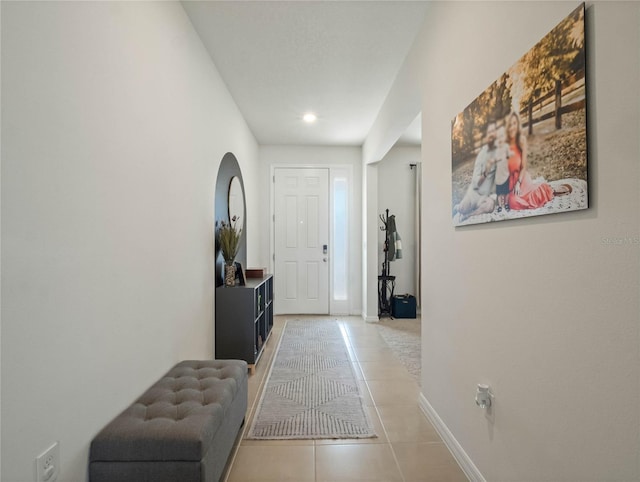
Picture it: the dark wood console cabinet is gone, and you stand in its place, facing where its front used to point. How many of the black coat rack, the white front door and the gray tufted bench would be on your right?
1

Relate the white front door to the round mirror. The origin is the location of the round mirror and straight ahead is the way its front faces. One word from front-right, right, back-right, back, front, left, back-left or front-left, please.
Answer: front-left

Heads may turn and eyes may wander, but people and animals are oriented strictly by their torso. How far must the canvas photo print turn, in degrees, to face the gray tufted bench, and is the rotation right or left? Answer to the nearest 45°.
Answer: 0° — it already faces it

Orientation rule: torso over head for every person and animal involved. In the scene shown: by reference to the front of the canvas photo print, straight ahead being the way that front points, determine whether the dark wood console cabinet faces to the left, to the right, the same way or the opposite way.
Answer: the opposite way

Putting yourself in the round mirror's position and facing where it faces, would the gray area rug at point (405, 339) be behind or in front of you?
in front

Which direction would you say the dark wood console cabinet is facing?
to the viewer's right

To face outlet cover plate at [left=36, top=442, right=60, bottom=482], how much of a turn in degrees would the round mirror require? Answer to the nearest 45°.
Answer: approximately 90° to its right

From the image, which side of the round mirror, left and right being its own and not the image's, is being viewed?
right

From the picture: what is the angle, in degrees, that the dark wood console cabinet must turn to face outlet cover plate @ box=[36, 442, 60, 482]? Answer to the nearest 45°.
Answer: approximately 90° to its right
